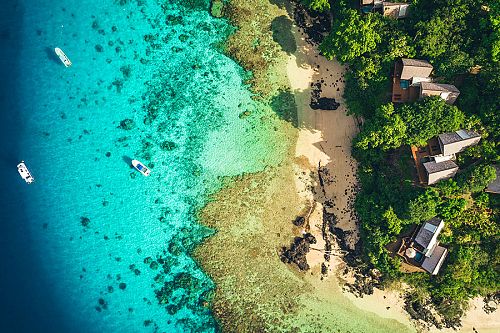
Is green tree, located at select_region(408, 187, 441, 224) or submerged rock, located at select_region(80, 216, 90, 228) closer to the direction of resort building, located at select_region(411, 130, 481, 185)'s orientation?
the submerged rock

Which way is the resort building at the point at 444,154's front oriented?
to the viewer's left

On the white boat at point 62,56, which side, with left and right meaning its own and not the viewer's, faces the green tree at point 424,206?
back

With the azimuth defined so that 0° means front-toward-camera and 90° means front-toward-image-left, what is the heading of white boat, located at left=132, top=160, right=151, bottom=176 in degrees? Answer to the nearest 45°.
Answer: approximately 135°

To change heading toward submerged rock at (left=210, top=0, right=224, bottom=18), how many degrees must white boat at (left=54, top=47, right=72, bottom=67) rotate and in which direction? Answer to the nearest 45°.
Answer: approximately 135° to its right

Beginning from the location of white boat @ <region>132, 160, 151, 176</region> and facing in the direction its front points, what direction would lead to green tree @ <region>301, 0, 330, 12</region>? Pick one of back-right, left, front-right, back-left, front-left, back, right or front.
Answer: back-right

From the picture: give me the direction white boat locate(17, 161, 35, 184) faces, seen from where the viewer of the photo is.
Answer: facing away from the viewer and to the left of the viewer

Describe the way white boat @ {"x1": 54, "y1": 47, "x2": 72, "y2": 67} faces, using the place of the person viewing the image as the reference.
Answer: facing away from the viewer and to the left of the viewer

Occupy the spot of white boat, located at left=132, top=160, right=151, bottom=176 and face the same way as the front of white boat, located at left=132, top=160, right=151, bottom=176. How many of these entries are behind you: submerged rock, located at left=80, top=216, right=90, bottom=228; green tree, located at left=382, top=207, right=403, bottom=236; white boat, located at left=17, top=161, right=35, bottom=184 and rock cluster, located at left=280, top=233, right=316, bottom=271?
2
